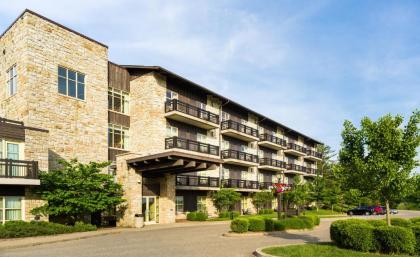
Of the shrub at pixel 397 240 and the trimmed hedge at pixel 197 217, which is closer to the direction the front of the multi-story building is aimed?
the shrub

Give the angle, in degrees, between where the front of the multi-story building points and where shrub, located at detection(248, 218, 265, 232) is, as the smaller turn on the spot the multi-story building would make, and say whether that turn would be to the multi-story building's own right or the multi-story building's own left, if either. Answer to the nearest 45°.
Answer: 0° — it already faces it

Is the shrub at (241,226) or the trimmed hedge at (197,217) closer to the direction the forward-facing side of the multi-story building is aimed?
the shrub

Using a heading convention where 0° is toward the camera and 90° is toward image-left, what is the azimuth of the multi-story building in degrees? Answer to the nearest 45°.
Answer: approximately 315°

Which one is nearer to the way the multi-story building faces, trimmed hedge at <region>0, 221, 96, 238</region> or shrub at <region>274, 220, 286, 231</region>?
the shrub

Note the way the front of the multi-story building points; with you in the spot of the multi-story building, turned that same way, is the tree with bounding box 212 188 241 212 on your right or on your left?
on your left
